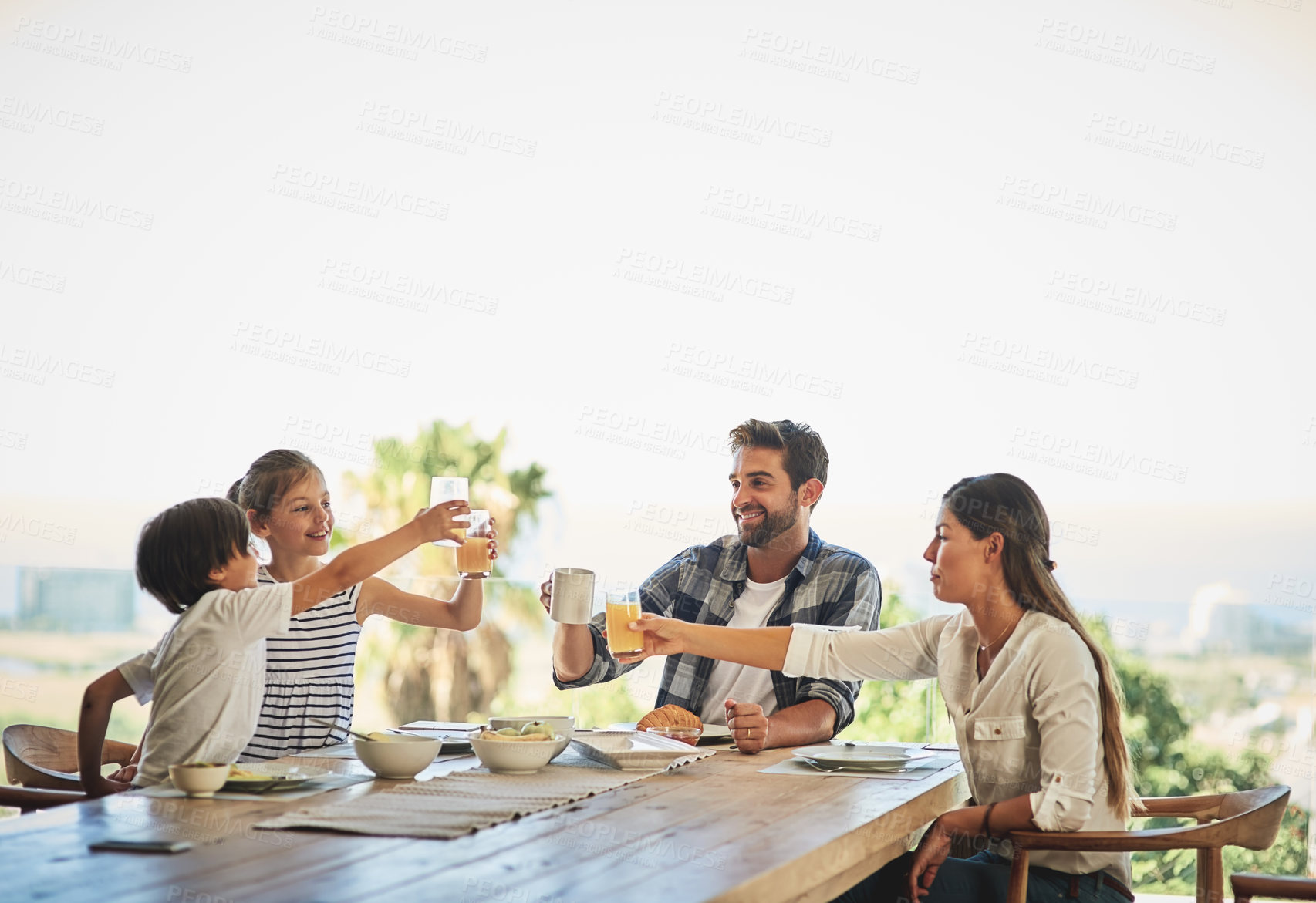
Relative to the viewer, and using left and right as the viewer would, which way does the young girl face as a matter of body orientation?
facing the viewer and to the right of the viewer

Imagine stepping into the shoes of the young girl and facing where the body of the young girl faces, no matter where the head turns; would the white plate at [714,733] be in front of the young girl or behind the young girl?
in front

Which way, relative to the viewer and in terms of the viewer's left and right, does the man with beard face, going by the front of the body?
facing the viewer and to the left of the viewer

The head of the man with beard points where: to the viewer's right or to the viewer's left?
to the viewer's left

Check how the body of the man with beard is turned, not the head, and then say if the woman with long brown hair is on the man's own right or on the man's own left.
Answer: on the man's own left

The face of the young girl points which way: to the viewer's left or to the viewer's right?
to the viewer's right

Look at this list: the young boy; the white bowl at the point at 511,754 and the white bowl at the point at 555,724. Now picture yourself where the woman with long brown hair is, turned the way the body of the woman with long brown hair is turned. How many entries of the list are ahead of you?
3

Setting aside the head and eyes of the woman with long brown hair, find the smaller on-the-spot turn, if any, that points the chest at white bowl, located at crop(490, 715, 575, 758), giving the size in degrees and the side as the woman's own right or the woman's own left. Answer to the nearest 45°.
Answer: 0° — they already face it

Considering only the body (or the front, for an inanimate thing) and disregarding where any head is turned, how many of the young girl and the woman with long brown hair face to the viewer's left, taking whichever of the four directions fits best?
1

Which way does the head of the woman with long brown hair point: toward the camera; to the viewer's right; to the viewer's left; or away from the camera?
to the viewer's left

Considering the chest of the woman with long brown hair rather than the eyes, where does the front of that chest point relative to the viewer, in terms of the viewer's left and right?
facing to the left of the viewer

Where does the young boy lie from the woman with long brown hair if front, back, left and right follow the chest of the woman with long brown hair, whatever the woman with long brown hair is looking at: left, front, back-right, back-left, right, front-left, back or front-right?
front
